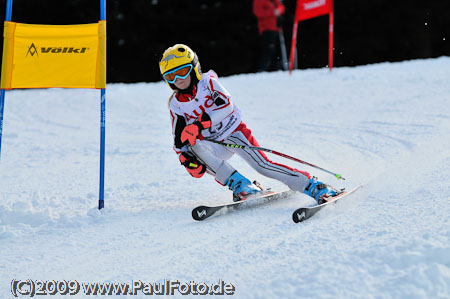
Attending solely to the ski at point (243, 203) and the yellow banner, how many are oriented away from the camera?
0

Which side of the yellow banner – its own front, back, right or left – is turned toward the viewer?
front

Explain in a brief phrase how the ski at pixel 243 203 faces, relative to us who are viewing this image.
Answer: facing the viewer and to the left of the viewer

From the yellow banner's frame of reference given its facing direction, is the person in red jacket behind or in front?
behind

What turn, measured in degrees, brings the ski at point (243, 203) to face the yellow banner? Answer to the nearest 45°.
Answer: approximately 45° to its right

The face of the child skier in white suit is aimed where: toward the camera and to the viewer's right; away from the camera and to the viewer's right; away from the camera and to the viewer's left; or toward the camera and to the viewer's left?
toward the camera and to the viewer's left
